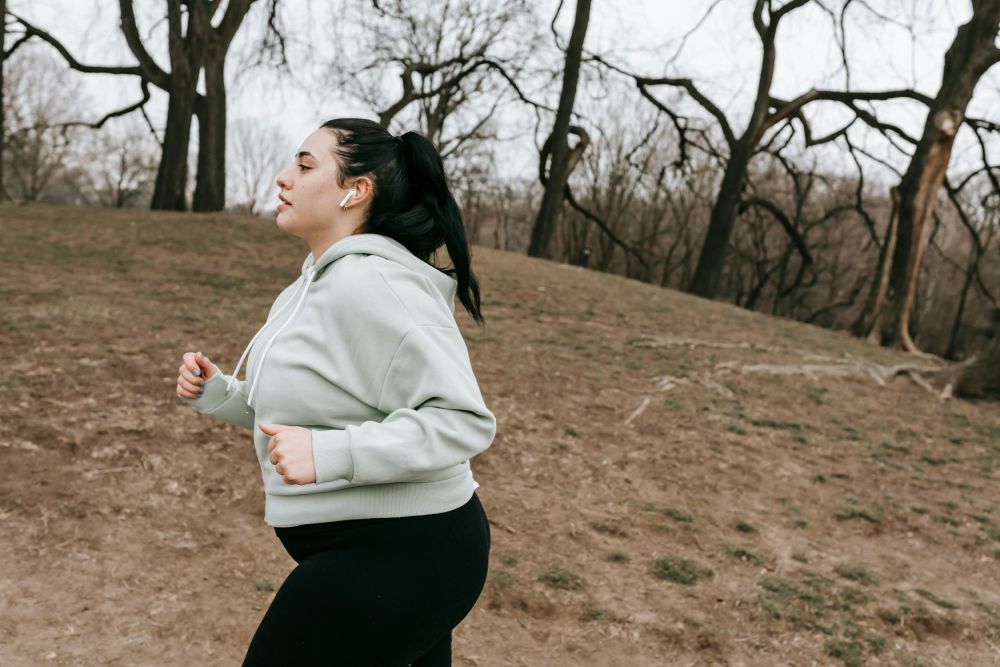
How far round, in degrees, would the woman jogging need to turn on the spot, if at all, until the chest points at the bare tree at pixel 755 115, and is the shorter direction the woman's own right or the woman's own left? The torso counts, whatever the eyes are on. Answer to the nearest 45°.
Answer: approximately 135° to the woman's own right

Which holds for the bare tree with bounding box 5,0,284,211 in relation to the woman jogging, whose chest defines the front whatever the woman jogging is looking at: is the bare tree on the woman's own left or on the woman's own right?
on the woman's own right

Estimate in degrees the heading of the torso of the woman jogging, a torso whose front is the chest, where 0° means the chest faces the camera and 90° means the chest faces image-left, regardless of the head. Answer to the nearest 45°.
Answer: approximately 90°

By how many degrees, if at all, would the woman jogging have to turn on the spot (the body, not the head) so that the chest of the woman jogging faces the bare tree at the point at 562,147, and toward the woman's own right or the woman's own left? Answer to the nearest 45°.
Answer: approximately 90° to the woman's own right
